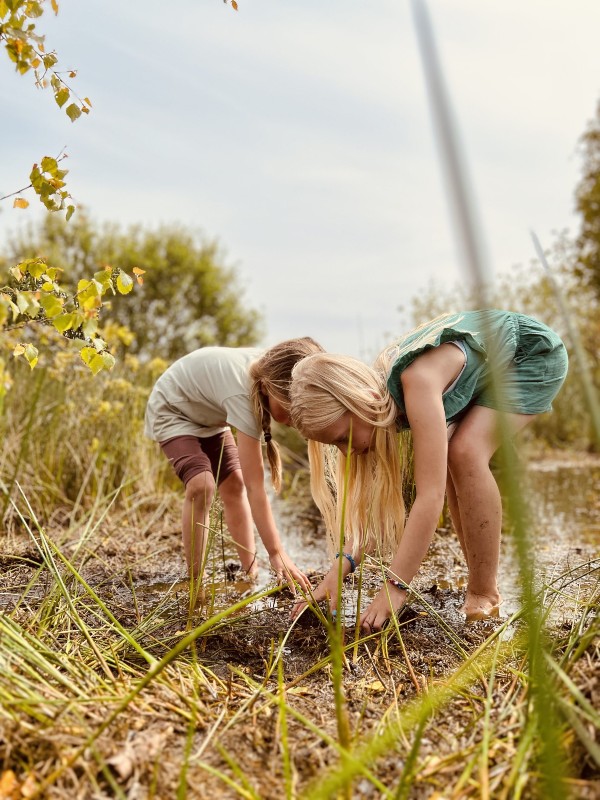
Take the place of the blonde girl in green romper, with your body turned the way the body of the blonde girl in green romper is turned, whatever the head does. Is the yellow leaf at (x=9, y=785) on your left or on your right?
on your left

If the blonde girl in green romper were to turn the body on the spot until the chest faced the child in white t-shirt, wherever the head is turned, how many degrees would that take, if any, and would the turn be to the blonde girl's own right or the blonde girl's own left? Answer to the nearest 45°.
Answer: approximately 45° to the blonde girl's own right

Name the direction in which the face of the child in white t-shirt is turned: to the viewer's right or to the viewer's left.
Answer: to the viewer's right

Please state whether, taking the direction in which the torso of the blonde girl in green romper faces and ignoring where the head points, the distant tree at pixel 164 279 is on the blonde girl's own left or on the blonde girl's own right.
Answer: on the blonde girl's own right

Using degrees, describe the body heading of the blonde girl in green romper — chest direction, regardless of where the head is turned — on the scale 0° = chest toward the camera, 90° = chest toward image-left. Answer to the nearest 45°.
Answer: approximately 90°
